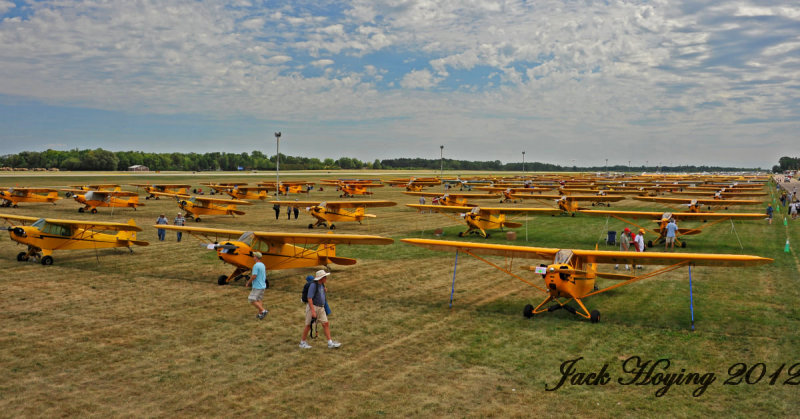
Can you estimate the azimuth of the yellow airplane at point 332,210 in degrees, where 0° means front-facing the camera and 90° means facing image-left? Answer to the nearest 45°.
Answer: approximately 45°

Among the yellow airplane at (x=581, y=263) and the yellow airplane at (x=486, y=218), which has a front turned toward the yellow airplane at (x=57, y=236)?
the yellow airplane at (x=486, y=218)

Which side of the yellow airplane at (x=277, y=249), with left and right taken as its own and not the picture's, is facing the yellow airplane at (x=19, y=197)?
right

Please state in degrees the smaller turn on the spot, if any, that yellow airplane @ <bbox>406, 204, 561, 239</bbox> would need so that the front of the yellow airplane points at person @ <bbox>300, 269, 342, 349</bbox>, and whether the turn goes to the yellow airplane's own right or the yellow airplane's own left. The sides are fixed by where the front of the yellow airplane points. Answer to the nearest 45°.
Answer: approximately 45° to the yellow airplane's own left

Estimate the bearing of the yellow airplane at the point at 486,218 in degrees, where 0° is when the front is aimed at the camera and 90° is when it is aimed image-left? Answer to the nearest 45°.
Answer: approximately 45°

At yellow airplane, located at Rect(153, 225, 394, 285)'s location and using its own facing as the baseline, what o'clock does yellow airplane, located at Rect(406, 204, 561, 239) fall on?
yellow airplane, located at Rect(406, 204, 561, 239) is roughly at 6 o'clock from yellow airplane, located at Rect(153, 225, 394, 285).

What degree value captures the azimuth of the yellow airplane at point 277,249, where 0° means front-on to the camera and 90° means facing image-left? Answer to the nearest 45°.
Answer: approximately 45°

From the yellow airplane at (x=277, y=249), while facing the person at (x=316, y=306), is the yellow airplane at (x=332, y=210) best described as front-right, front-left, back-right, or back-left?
back-left

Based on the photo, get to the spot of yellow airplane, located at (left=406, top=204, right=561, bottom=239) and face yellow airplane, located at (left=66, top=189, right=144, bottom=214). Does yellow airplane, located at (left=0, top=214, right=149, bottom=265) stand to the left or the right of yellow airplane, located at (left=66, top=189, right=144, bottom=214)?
left
